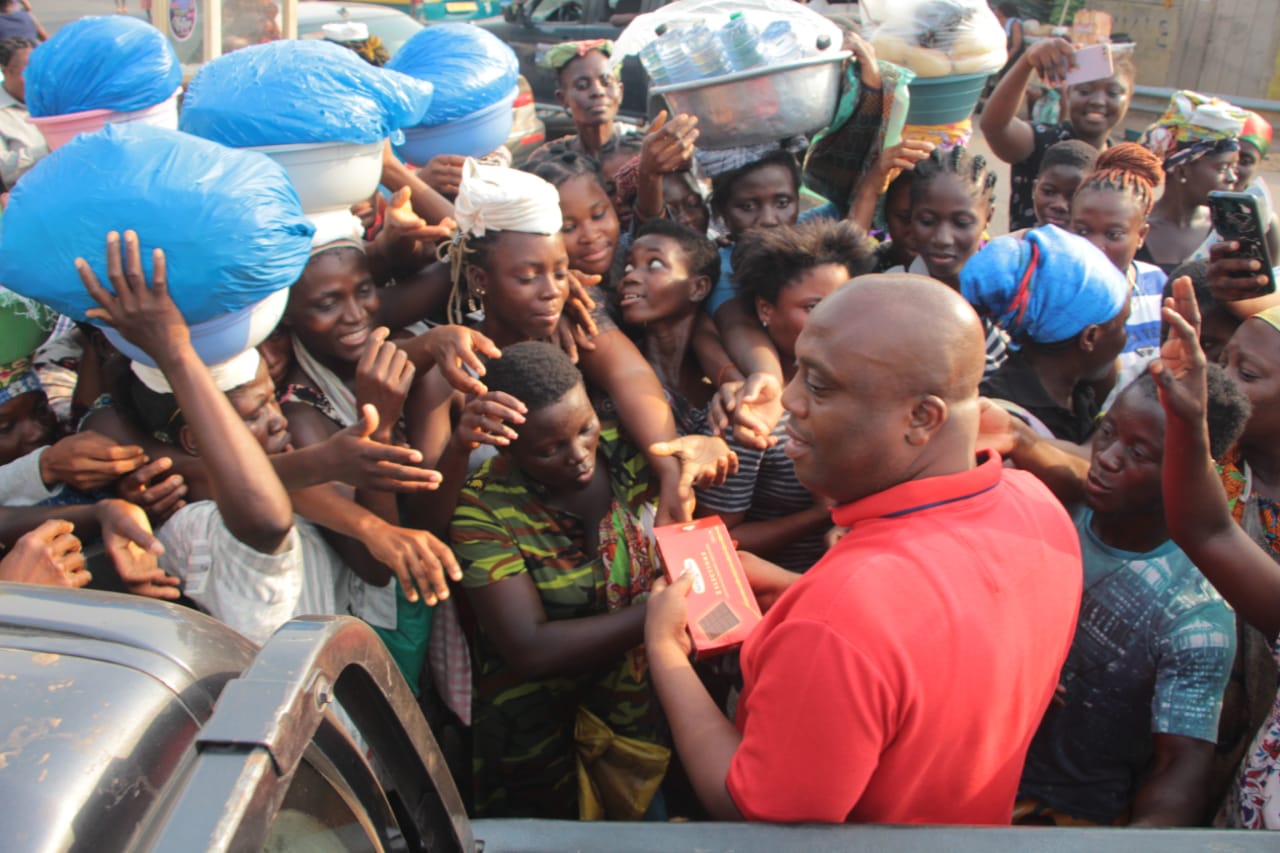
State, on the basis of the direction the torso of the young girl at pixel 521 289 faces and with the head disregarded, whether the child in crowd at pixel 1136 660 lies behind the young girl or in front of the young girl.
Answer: in front

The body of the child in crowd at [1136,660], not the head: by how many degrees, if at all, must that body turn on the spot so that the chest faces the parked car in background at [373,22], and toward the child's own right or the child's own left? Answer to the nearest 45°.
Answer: approximately 90° to the child's own right

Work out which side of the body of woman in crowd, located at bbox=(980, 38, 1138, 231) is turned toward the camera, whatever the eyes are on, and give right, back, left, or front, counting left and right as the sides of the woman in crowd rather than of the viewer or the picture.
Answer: front

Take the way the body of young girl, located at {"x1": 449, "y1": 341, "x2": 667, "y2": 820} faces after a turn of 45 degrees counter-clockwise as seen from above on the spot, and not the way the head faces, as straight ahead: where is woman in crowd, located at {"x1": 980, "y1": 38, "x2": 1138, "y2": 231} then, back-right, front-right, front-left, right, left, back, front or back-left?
front-left

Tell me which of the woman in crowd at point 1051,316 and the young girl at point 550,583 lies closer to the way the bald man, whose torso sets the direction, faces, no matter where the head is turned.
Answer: the young girl

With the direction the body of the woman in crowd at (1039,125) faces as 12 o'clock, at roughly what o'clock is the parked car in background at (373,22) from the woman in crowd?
The parked car in background is roughly at 4 o'clock from the woman in crowd.

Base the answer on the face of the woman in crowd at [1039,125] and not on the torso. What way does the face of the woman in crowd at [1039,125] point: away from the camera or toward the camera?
toward the camera

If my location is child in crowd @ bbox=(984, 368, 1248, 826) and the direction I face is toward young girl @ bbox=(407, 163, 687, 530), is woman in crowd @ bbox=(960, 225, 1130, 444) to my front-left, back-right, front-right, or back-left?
front-right

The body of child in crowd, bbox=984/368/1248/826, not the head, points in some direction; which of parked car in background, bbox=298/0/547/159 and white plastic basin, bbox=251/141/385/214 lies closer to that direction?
the white plastic basin

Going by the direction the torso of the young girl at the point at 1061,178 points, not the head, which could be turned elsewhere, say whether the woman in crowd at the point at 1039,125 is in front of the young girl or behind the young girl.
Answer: behind

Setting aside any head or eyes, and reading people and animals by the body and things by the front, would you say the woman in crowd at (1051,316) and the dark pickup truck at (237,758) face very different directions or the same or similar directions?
very different directions

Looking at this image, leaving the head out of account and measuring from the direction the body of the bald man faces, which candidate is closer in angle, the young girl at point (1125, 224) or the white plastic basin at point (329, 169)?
the white plastic basin

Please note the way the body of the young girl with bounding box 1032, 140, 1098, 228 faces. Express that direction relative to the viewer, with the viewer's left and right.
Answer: facing the viewer

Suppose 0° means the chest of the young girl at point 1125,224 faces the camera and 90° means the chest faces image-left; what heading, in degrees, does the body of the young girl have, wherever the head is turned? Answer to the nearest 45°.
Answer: approximately 45°

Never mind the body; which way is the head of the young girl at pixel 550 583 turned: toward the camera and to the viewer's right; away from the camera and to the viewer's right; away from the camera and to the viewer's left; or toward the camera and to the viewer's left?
toward the camera and to the viewer's right

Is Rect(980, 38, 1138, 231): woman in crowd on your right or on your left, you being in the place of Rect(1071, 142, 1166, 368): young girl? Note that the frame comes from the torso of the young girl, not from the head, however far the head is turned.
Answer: on your right

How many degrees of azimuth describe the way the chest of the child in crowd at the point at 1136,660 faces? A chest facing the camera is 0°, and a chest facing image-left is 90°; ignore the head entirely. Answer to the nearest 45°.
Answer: approximately 45°
